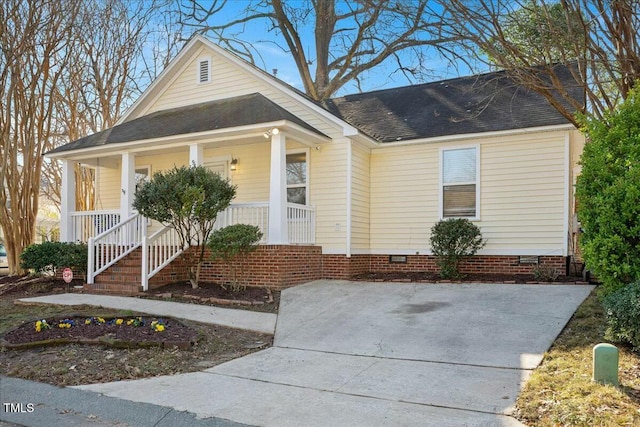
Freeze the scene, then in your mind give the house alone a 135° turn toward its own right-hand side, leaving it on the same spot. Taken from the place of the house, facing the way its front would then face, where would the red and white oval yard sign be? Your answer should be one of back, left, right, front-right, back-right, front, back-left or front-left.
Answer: left

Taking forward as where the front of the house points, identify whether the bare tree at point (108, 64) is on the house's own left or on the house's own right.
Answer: on the house's own right

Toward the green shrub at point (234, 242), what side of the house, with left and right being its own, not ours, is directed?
front

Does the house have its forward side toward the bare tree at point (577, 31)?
no

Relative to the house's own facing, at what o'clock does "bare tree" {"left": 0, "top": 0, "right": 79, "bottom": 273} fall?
The bare tree is roughly at 2 o'clock from the house.

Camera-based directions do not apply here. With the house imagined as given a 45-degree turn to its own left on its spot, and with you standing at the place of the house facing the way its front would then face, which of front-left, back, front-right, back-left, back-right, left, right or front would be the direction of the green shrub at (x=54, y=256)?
right

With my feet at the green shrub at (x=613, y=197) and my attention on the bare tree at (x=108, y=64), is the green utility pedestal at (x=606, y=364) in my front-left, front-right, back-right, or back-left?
back-left

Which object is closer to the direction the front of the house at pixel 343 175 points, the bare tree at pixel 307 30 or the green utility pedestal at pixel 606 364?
the green utility pedestal

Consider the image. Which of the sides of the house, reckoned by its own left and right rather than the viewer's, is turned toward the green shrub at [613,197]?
left

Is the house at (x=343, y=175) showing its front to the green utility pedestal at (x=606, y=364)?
no

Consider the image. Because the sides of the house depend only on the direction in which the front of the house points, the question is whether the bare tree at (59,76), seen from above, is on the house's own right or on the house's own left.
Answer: on the house's own right

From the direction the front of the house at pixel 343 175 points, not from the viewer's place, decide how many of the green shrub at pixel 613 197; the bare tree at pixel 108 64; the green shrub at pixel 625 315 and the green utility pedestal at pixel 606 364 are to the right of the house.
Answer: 1

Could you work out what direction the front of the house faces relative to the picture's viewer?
facing the viewer and to the left of the viewer

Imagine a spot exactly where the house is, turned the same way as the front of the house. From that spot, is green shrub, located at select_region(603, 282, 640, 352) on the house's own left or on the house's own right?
on the house's own left

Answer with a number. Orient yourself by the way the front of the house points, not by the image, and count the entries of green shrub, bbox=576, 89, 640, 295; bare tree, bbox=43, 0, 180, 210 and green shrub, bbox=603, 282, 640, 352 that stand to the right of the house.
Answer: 1
